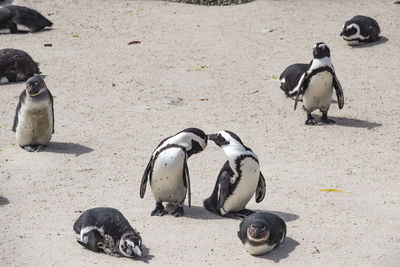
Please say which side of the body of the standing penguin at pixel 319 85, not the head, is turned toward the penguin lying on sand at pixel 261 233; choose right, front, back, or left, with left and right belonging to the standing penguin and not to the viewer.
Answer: front

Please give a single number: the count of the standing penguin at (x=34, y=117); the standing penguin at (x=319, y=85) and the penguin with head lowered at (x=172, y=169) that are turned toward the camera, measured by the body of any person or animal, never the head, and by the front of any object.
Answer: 3

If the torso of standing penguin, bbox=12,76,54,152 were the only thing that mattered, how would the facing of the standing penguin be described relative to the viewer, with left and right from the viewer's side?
facing the viewer

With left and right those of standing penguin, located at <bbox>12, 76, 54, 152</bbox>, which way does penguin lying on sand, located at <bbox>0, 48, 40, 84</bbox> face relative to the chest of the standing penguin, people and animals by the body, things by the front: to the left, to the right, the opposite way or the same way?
to the right

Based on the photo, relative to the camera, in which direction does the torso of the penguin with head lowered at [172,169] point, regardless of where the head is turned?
toward the camera

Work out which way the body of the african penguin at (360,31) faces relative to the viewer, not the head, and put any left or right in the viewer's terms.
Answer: facing the viewer and to the left of the viewer

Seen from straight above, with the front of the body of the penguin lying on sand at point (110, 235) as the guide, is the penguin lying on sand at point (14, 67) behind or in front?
behind

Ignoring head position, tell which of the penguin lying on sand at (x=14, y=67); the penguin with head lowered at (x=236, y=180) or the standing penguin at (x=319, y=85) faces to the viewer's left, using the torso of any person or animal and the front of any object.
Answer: the penguin lying on sand

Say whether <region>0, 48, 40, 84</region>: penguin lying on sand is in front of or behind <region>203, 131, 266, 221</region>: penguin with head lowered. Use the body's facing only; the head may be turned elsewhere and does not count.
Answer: behind

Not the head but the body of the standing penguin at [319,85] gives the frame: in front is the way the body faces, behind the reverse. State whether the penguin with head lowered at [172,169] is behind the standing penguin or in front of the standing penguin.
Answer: in front

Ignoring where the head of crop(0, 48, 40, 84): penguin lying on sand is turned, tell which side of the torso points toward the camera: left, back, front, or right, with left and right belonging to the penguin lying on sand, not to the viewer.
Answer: left

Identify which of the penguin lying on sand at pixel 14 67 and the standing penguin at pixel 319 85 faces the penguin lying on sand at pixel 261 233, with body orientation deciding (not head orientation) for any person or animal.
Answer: the standing penguin

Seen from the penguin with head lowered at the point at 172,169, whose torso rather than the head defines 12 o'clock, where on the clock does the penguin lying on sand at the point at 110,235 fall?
The penguin lying on sand is roughly at 1 o'clock from the penguin with head lowered.

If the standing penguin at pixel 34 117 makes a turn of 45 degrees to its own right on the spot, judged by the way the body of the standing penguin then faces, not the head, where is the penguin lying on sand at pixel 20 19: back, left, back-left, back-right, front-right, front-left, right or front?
back-right

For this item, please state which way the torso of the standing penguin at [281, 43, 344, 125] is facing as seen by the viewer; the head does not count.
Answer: toward the camera
